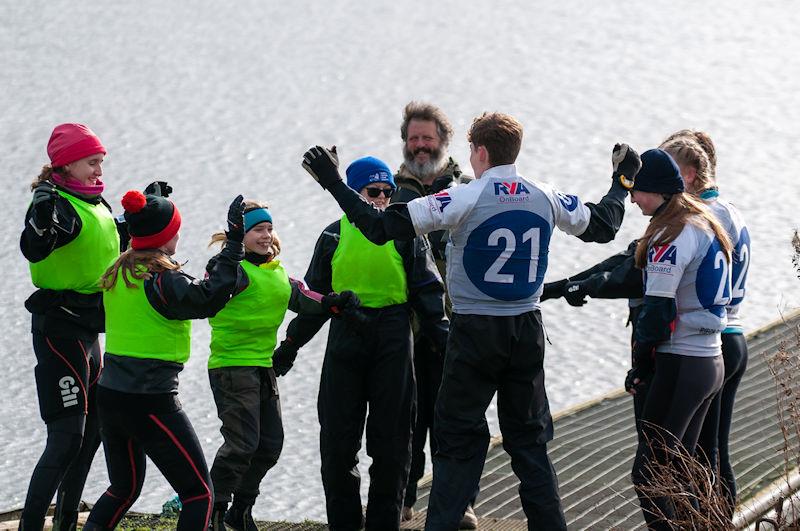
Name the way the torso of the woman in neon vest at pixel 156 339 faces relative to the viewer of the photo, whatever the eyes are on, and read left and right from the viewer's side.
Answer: facing away from the viewer and to the right of the viewer

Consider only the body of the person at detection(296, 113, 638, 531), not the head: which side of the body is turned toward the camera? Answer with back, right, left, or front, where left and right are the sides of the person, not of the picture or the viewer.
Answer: back

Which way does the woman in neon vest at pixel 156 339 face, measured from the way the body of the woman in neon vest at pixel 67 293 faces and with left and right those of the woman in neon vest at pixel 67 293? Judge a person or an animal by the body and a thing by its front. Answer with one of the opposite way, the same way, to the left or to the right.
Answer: to the left

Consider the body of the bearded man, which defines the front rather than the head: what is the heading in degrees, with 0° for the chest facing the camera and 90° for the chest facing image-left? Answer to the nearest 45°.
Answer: approximately 0°
